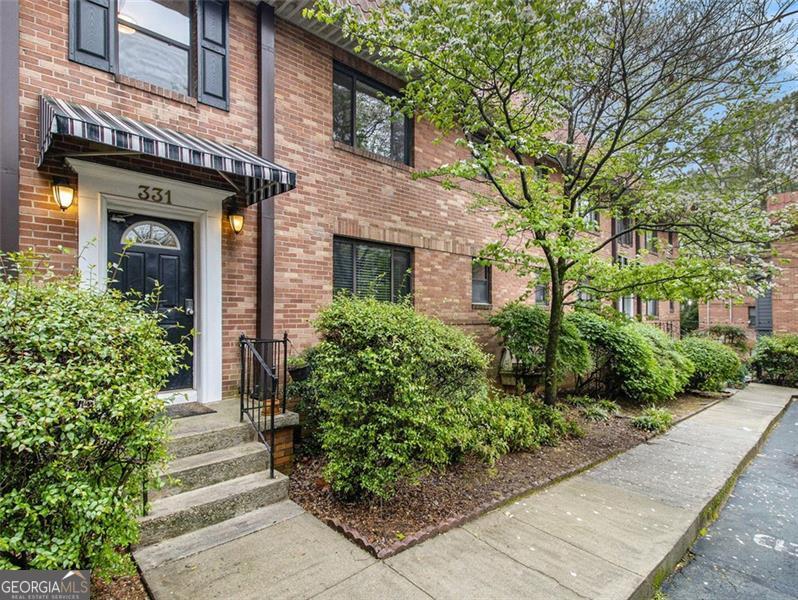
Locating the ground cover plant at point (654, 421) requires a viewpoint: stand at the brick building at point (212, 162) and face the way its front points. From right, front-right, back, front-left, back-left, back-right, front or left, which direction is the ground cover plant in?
front-left

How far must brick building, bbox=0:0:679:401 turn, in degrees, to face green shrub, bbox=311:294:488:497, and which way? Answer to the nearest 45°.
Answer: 0° — it already faces it

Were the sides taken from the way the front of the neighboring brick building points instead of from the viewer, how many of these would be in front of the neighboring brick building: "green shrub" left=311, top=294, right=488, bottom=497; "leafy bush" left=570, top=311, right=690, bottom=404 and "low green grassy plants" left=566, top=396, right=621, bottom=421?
3

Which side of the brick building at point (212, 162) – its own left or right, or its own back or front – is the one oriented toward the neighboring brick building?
left

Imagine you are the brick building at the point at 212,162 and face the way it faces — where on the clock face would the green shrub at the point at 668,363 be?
The green shrub is roughly at 10 o'clock from the brick building.

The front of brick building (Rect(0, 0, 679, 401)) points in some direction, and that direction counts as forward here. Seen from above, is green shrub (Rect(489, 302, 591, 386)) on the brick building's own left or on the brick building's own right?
on the brick building's own left

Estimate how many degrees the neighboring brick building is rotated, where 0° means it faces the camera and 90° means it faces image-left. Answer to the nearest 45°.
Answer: approximately 0°

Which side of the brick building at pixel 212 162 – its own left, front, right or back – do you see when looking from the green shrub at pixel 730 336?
left

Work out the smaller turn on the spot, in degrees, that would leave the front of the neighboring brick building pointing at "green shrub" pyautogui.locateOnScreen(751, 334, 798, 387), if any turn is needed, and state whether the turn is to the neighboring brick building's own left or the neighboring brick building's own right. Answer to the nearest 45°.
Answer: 0° — it already faces it

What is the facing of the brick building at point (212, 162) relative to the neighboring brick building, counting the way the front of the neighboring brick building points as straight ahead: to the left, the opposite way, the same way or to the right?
to the left
